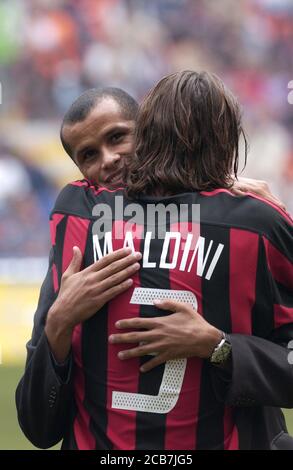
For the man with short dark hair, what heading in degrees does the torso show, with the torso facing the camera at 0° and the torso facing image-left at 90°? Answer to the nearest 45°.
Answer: approximately 0°
